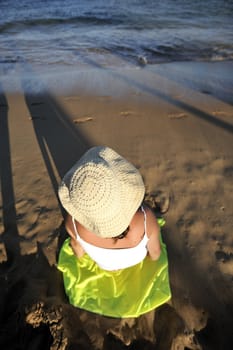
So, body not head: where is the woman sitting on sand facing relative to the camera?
away from the camera

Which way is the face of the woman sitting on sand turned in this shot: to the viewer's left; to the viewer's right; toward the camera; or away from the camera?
away from the camera
